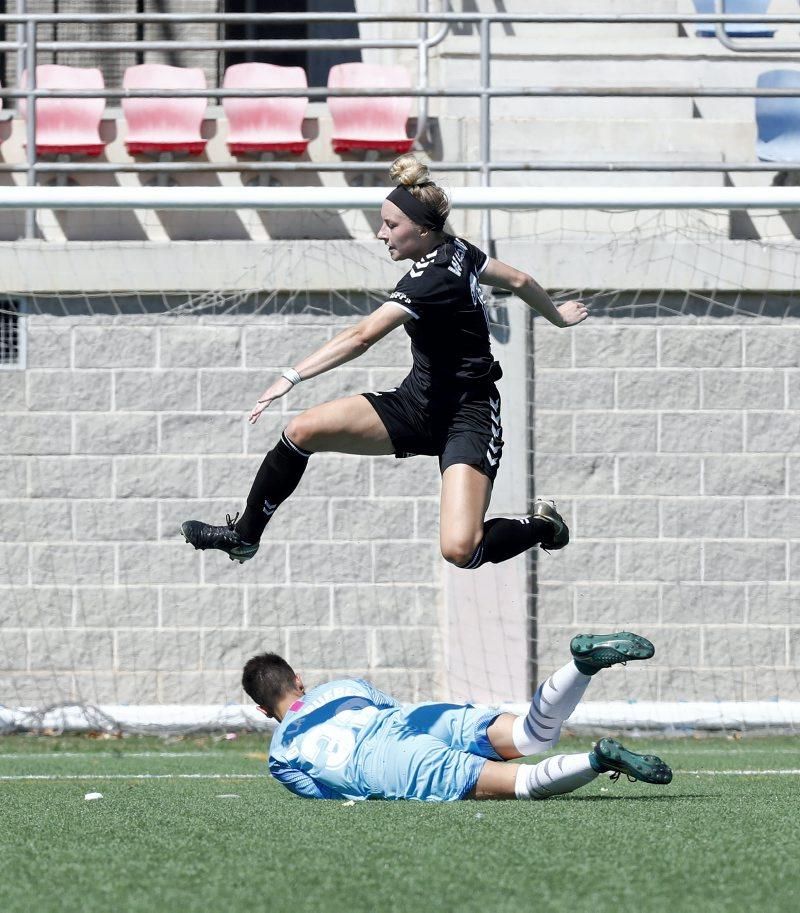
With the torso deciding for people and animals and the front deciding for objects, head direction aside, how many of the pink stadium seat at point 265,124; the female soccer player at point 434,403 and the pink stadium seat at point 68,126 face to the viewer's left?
1

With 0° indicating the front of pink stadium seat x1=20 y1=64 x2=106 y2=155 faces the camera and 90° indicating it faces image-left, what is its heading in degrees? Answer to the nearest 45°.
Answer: approximately 0°

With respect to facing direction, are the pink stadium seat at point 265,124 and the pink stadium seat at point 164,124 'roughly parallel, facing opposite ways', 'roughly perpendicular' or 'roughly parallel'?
roughly parallel

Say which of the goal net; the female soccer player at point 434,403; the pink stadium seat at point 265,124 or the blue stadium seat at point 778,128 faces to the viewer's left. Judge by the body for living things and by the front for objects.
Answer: the female soccer player

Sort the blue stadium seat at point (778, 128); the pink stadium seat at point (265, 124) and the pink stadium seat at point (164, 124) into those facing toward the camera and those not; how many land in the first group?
3

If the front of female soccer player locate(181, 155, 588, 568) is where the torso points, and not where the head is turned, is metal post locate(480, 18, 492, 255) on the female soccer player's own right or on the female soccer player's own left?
on the female soccer player's own right

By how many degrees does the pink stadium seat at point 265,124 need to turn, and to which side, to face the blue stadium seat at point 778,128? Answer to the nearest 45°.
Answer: approximately 90° to its left

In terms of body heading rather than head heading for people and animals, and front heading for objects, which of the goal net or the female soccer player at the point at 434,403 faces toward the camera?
the goal net

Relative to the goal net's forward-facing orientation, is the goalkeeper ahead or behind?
ahead

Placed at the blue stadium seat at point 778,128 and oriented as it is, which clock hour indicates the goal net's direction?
The goal net is roughly at 2 o'clock from the blue stadium seat.

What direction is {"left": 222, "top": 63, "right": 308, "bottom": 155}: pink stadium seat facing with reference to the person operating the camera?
facing the viewer

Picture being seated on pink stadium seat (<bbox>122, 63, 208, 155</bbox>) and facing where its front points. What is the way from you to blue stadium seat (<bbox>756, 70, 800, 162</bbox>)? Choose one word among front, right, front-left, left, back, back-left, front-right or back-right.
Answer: left

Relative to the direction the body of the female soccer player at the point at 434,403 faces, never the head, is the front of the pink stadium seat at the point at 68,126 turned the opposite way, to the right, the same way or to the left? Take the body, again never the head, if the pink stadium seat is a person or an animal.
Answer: to the left

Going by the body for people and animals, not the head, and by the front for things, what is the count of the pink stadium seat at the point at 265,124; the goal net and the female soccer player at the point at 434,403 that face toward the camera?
2

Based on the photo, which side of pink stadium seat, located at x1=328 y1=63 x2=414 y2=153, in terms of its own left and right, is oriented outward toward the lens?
front
